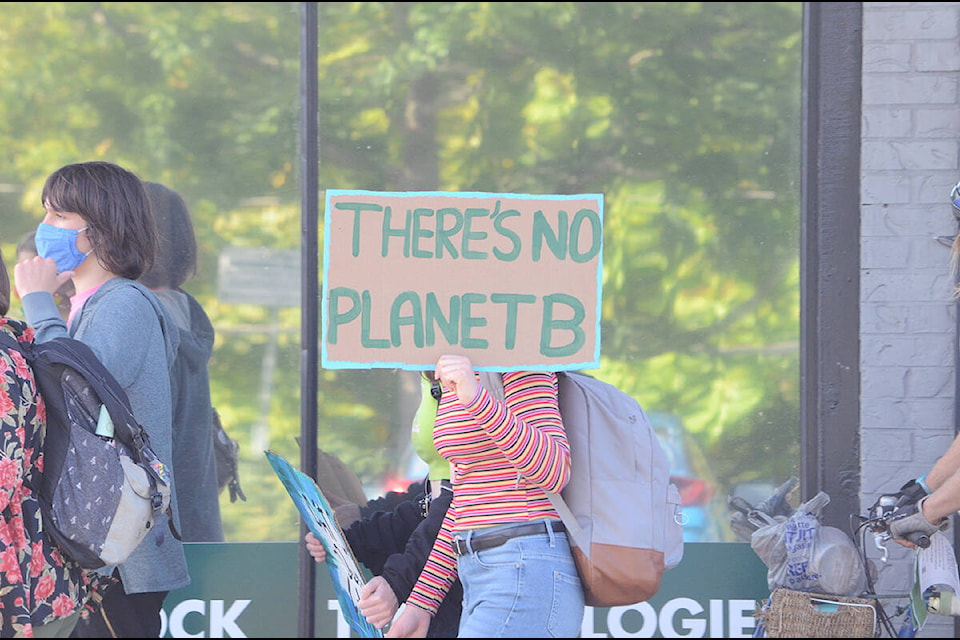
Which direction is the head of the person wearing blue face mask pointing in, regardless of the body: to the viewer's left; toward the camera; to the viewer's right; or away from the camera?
to the viewer's left

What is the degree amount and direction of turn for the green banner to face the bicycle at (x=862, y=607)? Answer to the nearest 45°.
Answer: approximately 45° to its left

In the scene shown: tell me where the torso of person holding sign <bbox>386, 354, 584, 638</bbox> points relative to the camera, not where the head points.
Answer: to the viewer's left

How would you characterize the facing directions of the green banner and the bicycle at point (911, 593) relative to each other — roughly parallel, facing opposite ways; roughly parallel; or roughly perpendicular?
roughly perpendicular

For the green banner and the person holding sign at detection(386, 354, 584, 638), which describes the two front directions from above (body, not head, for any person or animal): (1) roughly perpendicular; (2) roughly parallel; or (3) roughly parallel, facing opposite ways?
roughly perpendicular

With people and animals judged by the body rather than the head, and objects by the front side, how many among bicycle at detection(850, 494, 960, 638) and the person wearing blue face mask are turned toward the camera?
0

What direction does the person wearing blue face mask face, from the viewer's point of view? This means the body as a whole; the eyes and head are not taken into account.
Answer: to the viewer's left

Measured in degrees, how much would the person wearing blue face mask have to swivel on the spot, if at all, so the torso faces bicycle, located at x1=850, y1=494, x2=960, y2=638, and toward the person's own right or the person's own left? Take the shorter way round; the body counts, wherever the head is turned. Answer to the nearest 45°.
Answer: approximately 180°

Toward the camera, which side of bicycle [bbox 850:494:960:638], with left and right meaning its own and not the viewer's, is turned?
left

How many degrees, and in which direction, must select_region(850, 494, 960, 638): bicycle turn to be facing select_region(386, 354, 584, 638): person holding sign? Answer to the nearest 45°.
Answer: approximately 45° to its left

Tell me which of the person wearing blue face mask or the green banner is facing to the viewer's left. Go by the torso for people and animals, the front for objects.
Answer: the person wearing blue face mask
